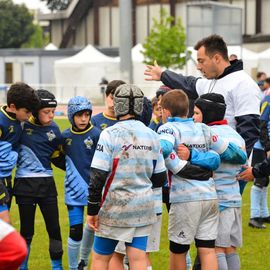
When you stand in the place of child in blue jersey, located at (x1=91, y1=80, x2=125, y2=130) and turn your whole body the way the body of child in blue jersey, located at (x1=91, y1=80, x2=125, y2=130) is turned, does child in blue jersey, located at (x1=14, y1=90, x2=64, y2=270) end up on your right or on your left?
on your right

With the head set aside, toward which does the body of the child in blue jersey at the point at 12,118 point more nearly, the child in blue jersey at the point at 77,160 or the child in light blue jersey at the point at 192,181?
the child in light blue jersey

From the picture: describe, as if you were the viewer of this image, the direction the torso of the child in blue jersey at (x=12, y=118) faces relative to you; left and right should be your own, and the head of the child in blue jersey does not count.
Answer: facing the viewer and to the right of the viewer

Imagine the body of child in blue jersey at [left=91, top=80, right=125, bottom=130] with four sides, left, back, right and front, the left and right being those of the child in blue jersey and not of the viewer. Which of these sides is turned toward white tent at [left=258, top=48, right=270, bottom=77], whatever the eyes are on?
back

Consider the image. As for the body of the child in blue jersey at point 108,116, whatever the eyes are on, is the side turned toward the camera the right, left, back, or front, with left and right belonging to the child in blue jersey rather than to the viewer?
front

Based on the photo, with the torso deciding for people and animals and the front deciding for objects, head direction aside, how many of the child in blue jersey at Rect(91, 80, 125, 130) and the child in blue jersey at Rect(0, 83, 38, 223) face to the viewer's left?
0

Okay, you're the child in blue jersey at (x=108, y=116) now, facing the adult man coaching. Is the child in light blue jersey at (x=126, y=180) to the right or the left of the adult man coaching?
right

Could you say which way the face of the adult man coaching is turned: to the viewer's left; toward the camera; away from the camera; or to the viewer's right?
to the viewer's left

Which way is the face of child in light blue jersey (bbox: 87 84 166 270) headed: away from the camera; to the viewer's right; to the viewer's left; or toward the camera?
away from the camera

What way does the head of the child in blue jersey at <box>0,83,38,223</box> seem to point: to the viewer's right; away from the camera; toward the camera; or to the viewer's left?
to the viewer's right

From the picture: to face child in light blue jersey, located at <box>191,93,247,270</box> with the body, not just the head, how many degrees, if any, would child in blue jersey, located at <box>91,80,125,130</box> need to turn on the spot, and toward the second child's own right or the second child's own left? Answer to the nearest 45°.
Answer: approximately 45° to the second child's own left

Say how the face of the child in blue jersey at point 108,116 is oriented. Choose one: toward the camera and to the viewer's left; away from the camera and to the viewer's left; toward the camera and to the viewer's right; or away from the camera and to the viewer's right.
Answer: toward the camera and to the viewer's right

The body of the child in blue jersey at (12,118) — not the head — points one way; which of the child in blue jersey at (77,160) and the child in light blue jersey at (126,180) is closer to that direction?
the child in light blue jersey

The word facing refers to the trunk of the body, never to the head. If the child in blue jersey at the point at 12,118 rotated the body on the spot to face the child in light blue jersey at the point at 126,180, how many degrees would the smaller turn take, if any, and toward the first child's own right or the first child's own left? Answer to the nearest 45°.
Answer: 0° — they already face them

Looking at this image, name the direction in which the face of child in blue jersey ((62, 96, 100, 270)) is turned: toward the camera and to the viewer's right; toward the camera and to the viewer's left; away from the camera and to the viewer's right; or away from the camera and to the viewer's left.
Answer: toward the camera and to the viewer's right
